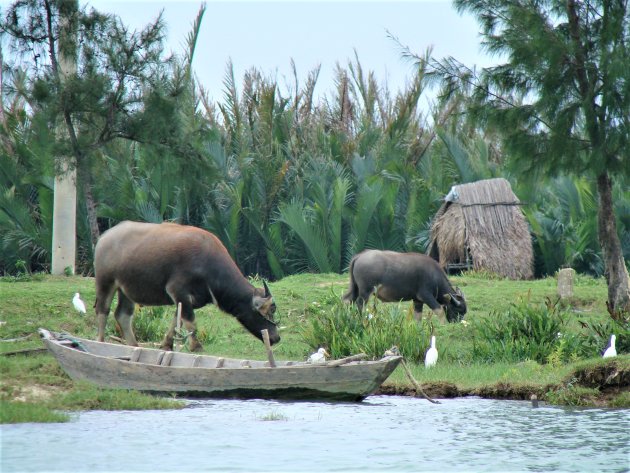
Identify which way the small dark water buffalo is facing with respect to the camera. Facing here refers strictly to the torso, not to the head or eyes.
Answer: to the viewer's right

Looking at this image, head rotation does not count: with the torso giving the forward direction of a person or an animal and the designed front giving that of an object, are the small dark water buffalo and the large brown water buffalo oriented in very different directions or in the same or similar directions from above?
same or similar directions

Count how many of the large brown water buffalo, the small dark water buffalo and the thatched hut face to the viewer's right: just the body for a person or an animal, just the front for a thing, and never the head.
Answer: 2

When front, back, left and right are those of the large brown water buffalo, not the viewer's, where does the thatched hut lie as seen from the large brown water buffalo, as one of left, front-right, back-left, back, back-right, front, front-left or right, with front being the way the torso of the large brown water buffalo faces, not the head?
front-left

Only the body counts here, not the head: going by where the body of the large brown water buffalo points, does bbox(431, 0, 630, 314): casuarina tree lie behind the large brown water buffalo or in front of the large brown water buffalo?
in front

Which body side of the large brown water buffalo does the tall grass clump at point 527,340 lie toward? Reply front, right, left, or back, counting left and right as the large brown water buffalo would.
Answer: front

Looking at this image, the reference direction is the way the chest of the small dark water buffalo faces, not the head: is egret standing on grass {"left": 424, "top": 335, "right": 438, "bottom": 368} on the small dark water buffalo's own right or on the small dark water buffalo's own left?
on the small dark water buffalo's own right

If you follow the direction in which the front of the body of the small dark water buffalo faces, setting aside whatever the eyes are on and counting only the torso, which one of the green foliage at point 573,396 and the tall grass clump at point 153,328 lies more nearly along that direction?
the green foliage

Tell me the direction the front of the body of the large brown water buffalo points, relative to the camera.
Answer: to the viewer's right
